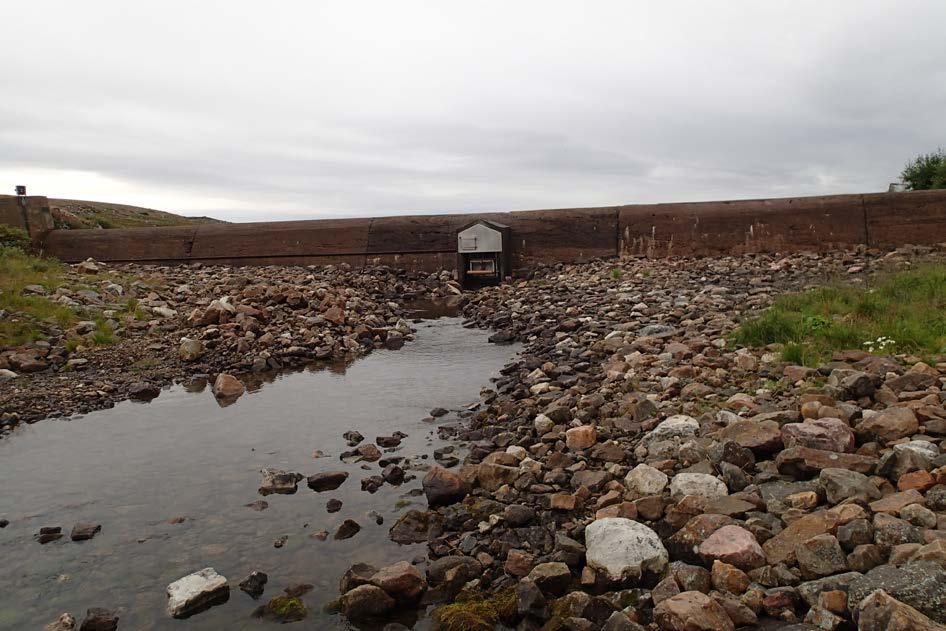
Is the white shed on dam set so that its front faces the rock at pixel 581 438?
yes

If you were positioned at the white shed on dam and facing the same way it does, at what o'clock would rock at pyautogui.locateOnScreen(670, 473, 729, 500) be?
The rock is roughly at 12 o'clock from the white shed on dam.

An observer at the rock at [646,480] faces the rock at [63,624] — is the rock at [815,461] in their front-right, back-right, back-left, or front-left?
back-left

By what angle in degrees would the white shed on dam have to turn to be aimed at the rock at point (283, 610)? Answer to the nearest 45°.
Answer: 0° — it already faces it

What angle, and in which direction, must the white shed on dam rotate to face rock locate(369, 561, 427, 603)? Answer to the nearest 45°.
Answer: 0° — it already faces it

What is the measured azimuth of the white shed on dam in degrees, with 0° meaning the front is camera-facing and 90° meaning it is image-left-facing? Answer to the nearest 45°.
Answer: approximately 0°

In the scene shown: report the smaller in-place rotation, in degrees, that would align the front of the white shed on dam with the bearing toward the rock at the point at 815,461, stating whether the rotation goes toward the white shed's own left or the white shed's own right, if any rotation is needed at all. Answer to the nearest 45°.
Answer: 0° — it already faces it

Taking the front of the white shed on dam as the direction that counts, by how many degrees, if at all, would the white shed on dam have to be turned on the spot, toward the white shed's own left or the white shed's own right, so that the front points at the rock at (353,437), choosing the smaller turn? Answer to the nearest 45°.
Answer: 0° — it already faces it

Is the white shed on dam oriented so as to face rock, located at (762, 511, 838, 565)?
yes

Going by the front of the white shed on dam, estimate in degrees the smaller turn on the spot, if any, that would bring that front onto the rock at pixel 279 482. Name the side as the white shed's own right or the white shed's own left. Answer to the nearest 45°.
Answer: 0° — it already faces it

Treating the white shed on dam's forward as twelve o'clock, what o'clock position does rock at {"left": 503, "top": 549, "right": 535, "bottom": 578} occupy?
The rock is roughly at 12 o'clock from the white shed on dam.
